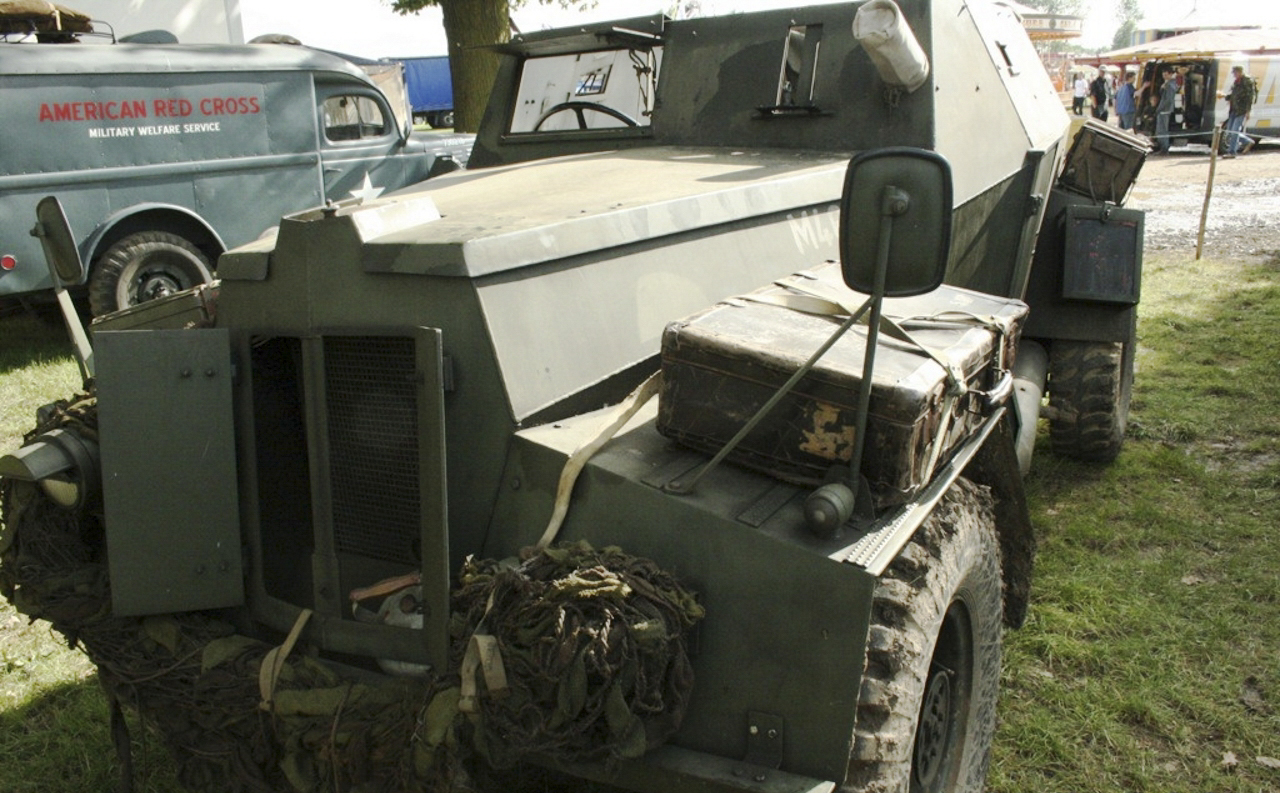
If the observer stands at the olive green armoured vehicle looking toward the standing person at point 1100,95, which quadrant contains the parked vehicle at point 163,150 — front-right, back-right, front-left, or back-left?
front-left

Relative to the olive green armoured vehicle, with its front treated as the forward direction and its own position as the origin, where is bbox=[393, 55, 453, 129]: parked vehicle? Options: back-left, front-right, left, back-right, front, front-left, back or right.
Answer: back-right

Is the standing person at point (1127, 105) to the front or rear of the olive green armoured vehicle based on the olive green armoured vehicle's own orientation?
to the rear

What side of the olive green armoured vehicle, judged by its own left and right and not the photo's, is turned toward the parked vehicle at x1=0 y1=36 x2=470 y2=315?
right

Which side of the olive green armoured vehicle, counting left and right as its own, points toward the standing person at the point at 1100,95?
back

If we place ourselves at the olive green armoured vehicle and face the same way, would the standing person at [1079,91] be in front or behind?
behind

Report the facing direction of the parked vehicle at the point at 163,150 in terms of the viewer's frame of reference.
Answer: facing away from the viewer and to the right of the viewer

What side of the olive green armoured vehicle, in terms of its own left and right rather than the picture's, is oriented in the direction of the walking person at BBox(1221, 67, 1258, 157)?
back

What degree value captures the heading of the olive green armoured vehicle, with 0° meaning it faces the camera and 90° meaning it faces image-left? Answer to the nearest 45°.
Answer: approximately 45°

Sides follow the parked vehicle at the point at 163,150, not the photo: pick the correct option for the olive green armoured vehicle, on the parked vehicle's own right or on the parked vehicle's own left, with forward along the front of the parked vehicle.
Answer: on the parked vehicle's own right

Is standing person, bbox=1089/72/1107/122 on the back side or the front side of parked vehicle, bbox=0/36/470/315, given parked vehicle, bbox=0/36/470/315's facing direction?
on the front side

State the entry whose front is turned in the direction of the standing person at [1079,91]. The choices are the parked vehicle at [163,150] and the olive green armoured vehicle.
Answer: the parked vehicle
